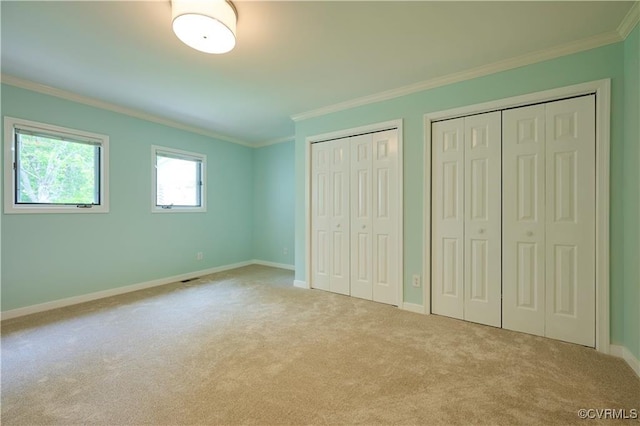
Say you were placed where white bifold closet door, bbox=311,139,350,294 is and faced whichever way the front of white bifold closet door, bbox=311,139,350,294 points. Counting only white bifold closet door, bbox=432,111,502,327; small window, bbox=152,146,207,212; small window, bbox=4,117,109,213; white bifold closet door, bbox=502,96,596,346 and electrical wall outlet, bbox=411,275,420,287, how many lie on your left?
3

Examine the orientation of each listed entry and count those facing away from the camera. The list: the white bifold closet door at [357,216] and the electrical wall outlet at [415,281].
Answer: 0

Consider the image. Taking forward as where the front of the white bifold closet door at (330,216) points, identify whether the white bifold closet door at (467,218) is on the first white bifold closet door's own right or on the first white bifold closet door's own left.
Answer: on the first white bifold closet door's own left

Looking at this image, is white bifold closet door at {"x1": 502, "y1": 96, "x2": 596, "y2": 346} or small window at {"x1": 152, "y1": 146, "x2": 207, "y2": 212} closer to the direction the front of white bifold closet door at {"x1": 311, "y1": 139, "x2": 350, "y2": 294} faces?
the small window

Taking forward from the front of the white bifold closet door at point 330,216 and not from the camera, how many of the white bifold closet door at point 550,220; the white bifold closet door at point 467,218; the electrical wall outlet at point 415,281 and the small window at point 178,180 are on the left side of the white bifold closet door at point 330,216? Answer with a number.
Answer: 3

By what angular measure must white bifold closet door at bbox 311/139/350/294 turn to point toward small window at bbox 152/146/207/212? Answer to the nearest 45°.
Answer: approximately 45° to its right

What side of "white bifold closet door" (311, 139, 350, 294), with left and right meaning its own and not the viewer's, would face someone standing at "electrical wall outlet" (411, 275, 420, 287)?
left

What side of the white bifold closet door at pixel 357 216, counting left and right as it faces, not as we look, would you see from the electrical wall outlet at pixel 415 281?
left

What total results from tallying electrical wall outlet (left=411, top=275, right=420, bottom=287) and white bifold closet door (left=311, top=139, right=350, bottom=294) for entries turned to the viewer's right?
0

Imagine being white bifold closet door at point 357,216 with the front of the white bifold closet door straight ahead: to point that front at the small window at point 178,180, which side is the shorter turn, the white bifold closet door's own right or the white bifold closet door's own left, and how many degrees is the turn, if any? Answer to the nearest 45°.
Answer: approximately 45° to the white bifold closet door's own right

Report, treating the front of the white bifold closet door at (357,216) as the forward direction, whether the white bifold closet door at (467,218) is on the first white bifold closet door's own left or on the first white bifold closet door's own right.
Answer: on the first white bifold closet door's own left

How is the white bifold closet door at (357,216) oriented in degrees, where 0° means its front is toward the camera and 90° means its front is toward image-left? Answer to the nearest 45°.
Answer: approximately 45°

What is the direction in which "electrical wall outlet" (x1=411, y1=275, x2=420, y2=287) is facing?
toward the camera

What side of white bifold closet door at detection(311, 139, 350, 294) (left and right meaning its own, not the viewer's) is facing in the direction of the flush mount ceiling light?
front

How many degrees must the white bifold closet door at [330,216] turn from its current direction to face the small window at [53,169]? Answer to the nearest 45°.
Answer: approximately 45° to its right

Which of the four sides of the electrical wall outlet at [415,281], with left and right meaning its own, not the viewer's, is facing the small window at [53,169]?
right

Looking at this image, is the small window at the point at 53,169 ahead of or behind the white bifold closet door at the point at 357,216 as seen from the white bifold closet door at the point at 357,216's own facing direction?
ahead

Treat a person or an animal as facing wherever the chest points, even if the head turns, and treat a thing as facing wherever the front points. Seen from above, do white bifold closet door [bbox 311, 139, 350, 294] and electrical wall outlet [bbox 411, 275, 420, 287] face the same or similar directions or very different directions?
same or similar directions
